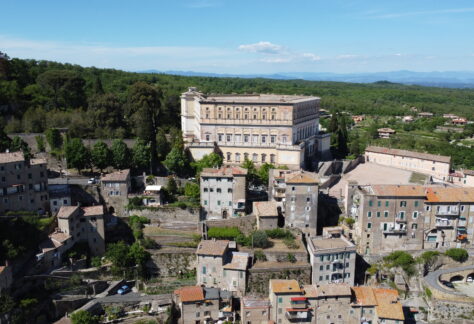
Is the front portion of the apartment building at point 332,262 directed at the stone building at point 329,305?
yes

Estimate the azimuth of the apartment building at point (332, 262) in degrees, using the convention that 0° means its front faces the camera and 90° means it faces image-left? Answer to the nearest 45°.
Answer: approximately 0°

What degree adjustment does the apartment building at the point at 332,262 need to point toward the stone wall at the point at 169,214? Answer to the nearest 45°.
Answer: approximately 90° to its right

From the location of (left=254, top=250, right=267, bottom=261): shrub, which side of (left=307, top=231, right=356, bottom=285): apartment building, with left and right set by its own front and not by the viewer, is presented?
right

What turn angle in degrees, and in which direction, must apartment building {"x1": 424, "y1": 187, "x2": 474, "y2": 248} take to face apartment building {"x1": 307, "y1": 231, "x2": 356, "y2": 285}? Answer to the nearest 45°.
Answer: approximately 45° to its right

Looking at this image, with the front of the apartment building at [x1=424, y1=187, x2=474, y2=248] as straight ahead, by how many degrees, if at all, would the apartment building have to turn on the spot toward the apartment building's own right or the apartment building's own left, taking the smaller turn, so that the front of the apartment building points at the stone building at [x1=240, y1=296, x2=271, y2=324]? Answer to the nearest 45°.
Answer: approximately 45° to the apartment building's own right

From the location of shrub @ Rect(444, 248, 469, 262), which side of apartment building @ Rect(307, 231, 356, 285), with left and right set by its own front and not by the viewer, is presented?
left

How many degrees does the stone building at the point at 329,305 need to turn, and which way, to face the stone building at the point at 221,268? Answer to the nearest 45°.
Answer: approximately 90° to its right

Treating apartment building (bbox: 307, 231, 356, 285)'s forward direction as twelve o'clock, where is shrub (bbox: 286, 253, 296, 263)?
The shrub is roughly at 3 o'clock from the apartment building.

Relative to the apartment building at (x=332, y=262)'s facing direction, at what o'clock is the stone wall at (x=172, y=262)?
The stone wall is roughly at 3 o'clock from the apartment building.

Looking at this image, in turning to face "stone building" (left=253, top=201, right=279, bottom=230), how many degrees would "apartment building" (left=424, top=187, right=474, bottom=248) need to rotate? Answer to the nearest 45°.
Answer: approximately 45° to its right

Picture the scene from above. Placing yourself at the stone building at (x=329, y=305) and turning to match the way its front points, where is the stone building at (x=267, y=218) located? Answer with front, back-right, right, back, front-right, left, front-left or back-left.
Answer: back-right
